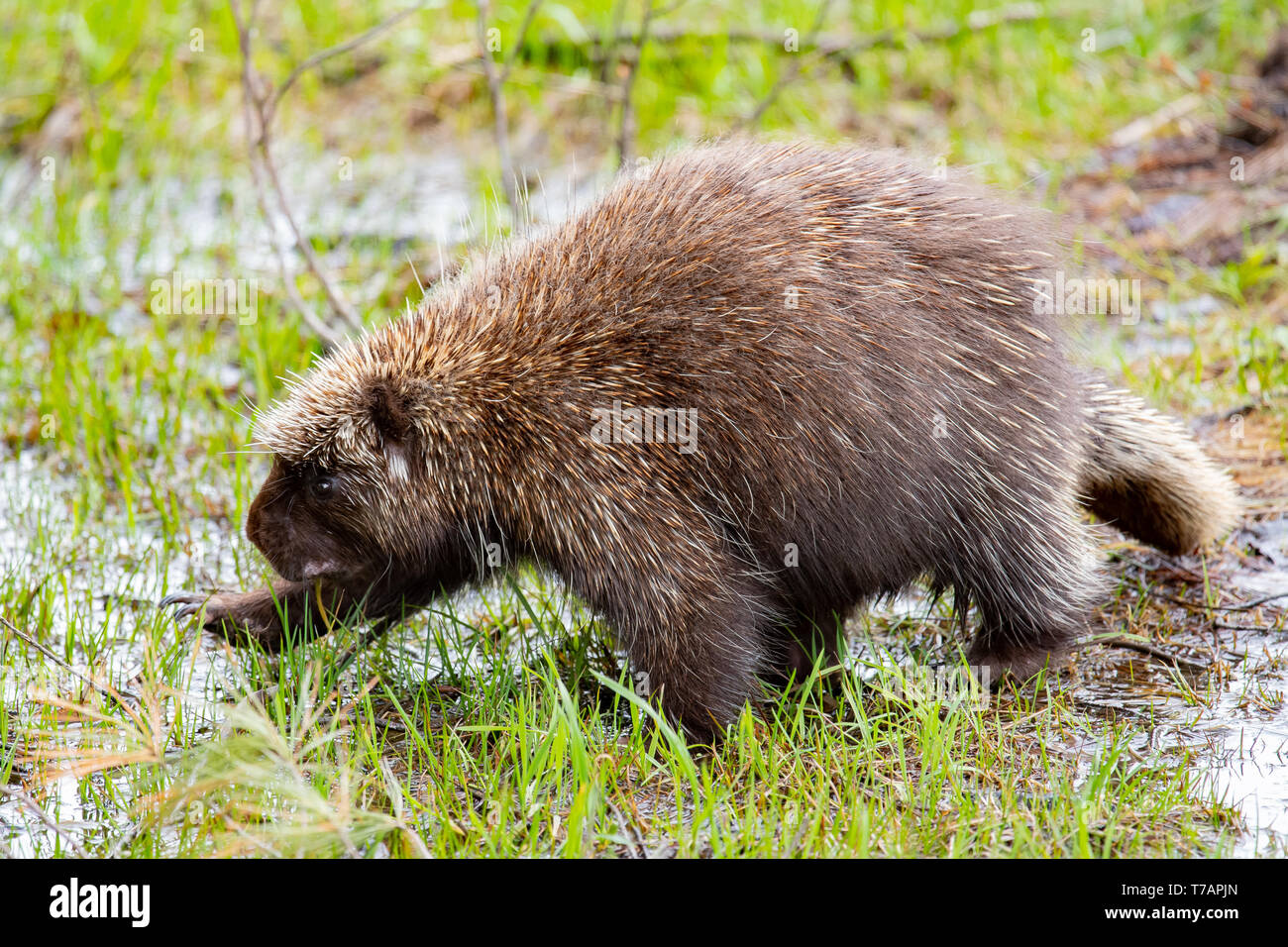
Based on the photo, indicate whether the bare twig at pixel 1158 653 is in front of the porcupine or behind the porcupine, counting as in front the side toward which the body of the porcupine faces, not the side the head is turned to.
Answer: behind

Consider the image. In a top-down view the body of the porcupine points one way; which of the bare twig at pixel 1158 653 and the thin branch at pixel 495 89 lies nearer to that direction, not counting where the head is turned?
the thin branch

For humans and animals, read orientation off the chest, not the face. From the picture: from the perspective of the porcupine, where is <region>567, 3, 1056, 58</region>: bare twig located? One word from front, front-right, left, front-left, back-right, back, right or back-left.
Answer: right

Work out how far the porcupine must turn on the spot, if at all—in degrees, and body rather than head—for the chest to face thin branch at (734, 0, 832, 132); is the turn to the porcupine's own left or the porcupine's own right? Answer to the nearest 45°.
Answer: approximately 90° to the porcupine's own right

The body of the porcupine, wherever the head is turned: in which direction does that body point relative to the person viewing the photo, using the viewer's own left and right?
facing to the left of the viewer

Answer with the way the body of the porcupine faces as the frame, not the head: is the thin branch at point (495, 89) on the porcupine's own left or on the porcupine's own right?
on the porcupine's own right
